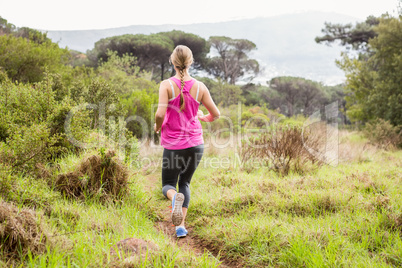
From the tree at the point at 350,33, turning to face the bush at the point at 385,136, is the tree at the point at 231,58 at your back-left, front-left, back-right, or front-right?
back-right

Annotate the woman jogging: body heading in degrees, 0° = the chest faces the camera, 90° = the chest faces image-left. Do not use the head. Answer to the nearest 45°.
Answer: approximately 180°

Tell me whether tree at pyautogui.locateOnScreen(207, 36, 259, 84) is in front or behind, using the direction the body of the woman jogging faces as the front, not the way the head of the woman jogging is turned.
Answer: in front

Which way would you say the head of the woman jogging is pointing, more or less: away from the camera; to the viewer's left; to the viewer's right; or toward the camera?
away from the camera

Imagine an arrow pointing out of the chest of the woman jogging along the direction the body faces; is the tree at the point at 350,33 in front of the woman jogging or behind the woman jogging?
in front

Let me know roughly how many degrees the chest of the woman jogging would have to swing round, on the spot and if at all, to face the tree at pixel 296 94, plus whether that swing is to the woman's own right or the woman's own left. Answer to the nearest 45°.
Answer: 0° — they already face it

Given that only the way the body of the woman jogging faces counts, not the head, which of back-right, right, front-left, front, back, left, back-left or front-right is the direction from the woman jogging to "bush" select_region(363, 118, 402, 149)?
front-right
